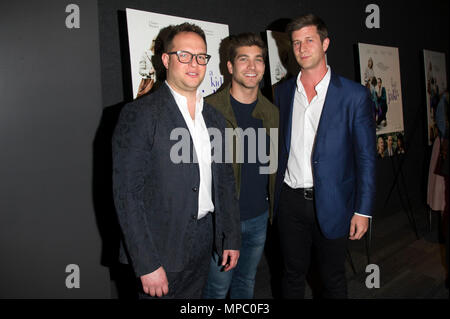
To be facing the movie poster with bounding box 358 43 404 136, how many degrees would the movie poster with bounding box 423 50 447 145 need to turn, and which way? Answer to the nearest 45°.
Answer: approximately 45° to its right

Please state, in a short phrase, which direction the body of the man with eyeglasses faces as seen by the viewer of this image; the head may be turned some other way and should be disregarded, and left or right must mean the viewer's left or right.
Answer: facing the viewer and to the right of the viewer

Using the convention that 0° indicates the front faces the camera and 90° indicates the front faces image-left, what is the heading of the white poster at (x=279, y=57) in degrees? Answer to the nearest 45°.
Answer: approximately 315°

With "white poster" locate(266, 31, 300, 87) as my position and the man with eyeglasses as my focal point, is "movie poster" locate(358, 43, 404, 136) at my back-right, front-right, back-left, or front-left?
back-left

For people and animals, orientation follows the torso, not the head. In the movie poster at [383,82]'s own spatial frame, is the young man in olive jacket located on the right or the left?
on its right

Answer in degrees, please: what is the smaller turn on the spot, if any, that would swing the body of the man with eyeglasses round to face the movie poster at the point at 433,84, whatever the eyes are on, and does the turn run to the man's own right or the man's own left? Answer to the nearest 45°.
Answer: approximately 90° to the man's own left

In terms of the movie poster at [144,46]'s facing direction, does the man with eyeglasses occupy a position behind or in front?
in front

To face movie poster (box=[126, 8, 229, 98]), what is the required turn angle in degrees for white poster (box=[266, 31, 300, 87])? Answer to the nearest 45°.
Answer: approximately 90° to its right

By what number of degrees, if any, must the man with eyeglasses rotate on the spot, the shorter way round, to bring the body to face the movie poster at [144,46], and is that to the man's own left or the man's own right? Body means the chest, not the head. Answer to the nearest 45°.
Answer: approximately 135° to the man's own left

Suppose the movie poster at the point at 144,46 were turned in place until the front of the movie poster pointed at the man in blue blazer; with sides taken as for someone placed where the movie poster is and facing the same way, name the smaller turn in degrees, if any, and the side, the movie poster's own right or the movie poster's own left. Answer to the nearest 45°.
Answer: approximately 45° to the movie poster's own left
